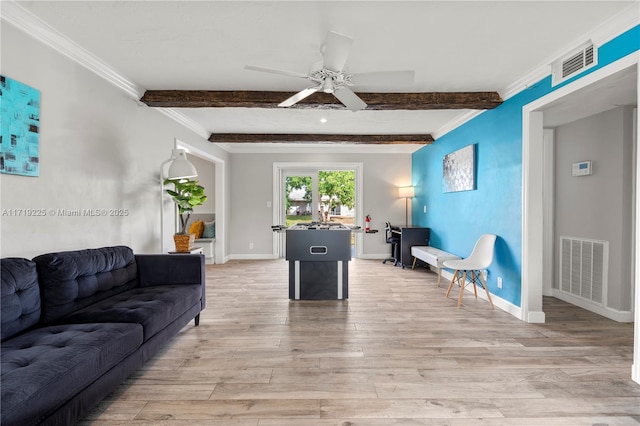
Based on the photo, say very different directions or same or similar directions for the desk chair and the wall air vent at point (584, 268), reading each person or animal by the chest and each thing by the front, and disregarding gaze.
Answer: very different directions

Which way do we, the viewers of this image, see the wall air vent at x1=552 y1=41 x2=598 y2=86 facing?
facing the viewer and to the left of the viewer

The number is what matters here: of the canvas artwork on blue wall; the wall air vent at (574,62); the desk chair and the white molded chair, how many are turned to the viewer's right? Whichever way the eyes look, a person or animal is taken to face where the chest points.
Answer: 1

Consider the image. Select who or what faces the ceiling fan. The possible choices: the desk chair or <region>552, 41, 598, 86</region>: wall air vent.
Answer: the wall air vent

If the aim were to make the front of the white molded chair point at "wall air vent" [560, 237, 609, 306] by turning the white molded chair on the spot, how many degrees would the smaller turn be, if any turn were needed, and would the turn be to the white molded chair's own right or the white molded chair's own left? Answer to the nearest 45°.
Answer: approximately 135° to the white molded chair's own left

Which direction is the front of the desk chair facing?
to the viewer's right

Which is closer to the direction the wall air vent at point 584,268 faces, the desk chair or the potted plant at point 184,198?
the potted plant

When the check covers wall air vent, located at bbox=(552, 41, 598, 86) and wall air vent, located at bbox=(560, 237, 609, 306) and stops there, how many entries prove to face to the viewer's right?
0

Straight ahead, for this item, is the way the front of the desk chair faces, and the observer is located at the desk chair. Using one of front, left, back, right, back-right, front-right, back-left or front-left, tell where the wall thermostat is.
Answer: front-right

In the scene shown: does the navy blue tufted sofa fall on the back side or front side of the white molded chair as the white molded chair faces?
on the front side

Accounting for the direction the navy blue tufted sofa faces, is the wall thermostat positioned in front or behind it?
in front

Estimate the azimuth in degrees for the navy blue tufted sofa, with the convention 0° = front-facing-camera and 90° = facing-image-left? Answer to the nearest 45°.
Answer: approximately 315°
